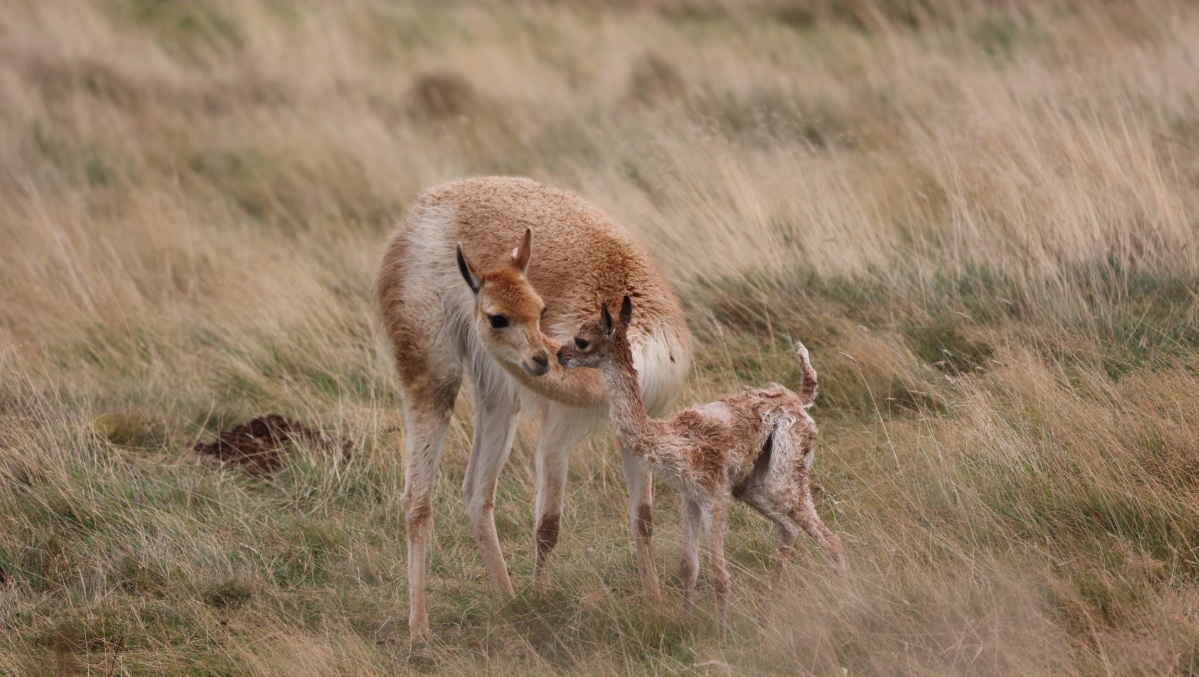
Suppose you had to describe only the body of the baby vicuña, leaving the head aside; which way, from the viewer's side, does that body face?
to the viewer's left

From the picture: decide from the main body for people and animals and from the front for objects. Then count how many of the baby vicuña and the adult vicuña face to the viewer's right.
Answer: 0

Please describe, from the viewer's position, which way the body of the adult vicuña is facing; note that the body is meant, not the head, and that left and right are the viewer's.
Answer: facing the viewer and to the left of the viewer

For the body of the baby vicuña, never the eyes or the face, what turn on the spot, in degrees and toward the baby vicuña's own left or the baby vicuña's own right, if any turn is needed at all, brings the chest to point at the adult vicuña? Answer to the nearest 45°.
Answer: approximately 45° to the baby vicuña's own right

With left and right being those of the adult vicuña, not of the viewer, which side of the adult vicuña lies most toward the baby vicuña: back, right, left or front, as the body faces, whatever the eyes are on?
left
